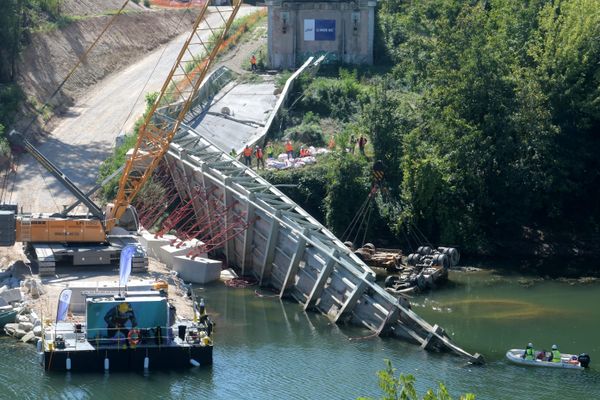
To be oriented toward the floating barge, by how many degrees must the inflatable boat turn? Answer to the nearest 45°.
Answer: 0° — it already faces it

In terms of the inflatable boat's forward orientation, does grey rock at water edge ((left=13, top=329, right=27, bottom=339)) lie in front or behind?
in front

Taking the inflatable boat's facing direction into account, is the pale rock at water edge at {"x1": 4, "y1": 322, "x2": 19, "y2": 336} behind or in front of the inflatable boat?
in front

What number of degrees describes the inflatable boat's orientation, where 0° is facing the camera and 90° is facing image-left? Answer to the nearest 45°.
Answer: approximately 90°

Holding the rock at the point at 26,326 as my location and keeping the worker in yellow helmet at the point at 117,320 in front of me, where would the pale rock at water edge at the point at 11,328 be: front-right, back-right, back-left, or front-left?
back-right

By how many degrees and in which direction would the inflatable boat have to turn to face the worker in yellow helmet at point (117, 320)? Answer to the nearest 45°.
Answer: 0° — it already faces them

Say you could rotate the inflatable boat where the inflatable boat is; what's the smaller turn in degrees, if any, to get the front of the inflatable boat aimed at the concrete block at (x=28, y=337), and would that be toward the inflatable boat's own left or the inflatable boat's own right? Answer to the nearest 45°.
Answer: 0° — it already faces it

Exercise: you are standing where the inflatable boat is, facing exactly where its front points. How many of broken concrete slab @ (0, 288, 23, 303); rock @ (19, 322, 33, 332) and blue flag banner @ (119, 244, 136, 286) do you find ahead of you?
3

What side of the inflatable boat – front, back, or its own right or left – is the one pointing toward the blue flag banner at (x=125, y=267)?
front

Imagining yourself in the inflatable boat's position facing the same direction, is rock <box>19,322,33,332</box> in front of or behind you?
in front

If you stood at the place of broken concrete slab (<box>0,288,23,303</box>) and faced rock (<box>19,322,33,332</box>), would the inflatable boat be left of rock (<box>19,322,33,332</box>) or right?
left
